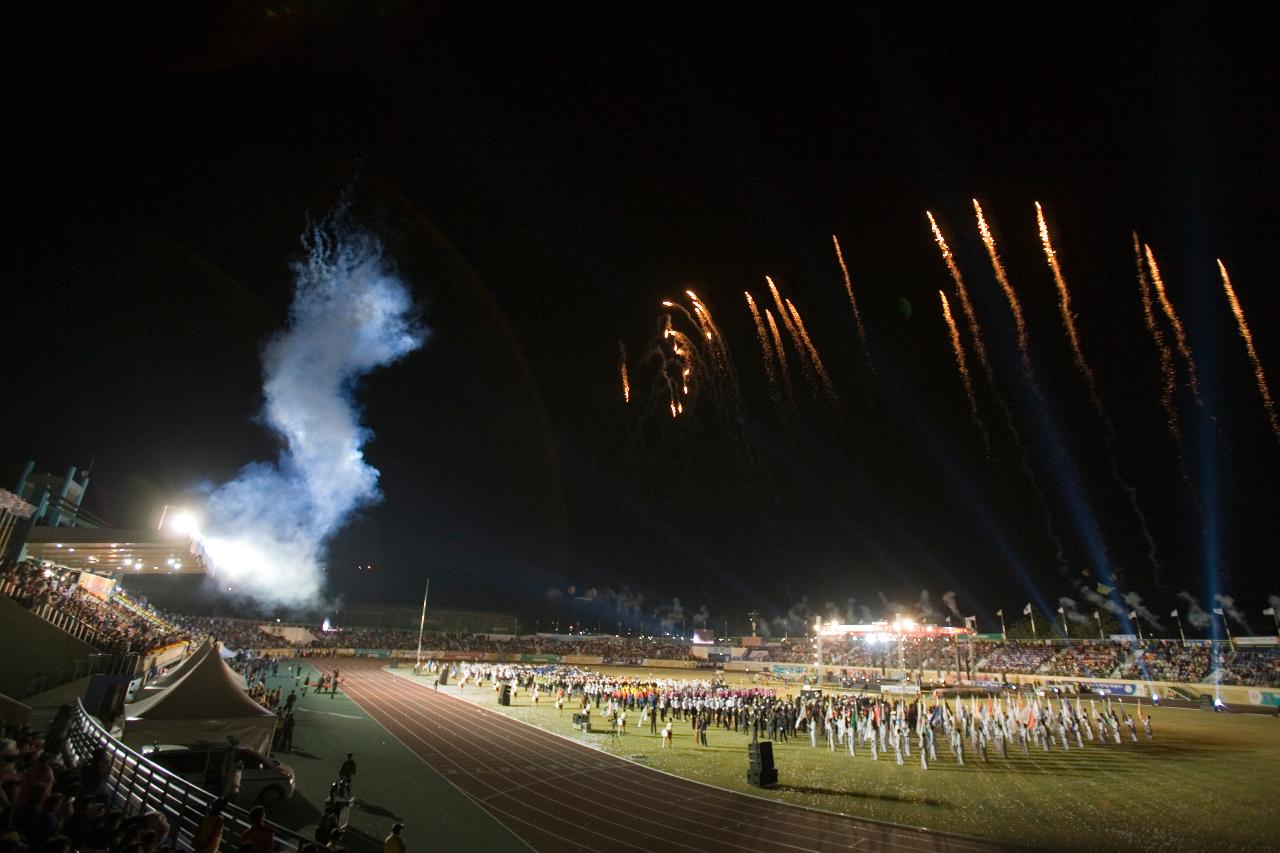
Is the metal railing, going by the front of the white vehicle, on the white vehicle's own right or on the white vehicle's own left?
on the white vehicle's own right

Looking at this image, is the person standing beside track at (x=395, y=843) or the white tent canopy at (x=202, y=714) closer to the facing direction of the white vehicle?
the person standing beside track

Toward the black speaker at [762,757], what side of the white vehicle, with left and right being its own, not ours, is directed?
front

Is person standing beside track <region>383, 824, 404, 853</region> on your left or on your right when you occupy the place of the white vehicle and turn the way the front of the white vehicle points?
on your right

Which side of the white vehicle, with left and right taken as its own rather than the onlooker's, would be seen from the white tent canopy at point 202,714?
left

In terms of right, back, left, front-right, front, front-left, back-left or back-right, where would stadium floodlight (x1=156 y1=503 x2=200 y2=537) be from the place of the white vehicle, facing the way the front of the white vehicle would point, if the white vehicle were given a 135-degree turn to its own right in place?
back-right

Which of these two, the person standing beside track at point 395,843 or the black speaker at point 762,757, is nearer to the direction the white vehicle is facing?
the black speaker

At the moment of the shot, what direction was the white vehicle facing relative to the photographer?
facing to the right of the viewer
